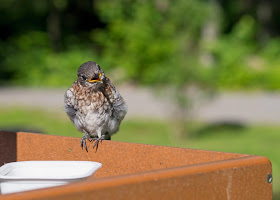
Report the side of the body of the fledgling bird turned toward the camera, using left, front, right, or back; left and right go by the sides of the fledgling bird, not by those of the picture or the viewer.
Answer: front

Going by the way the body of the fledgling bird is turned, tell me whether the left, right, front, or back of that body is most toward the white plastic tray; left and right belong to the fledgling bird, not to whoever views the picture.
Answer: front
